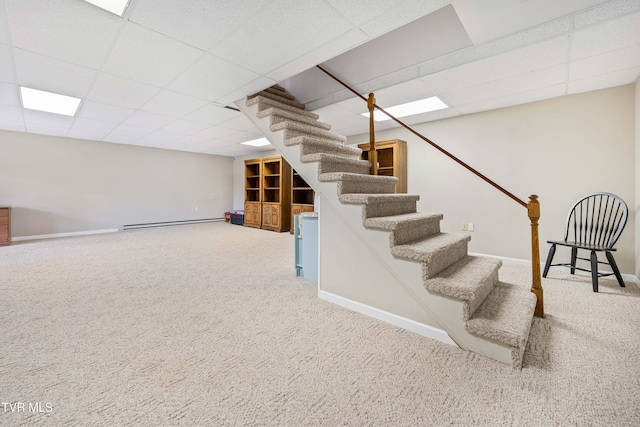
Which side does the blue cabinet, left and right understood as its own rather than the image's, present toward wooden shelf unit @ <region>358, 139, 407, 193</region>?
right

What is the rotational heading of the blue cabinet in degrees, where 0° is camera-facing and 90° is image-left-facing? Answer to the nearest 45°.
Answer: approximately 45°

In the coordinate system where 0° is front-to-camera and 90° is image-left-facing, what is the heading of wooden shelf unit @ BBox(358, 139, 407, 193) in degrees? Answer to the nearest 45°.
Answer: approximately 45°

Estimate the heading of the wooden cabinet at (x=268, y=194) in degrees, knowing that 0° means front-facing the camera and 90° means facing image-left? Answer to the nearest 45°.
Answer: approximately 45°

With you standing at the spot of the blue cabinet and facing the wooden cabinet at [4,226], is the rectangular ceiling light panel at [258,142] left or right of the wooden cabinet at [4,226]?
right

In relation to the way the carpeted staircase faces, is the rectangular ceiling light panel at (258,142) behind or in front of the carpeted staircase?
behind

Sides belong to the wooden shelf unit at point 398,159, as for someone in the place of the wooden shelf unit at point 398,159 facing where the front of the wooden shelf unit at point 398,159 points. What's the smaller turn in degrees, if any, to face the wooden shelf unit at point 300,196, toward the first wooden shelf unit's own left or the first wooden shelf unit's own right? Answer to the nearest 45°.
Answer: approximately 90° to the first wooden shelf unit's own right
